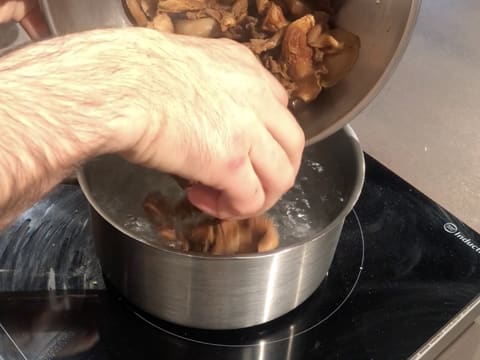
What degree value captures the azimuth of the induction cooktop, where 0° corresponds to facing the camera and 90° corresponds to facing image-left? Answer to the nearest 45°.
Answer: approximately 45°
